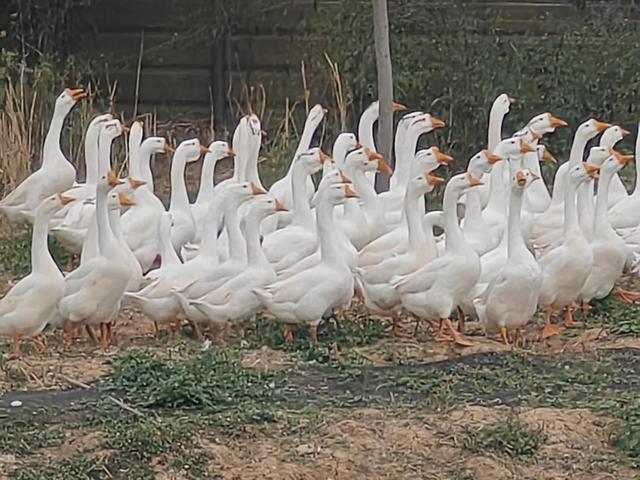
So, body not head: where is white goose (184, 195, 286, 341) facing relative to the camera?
to the viewer's right

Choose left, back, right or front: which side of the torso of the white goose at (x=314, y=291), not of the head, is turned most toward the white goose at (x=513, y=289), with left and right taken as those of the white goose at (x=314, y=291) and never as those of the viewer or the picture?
front

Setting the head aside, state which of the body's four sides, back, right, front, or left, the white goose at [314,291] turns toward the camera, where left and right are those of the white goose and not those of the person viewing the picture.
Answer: right

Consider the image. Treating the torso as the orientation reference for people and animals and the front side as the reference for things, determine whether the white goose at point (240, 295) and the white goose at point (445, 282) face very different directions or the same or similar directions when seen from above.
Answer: same or similar directions

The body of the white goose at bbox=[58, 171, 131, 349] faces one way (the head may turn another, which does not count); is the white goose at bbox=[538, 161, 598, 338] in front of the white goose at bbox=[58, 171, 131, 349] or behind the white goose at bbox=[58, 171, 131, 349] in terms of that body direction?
in front

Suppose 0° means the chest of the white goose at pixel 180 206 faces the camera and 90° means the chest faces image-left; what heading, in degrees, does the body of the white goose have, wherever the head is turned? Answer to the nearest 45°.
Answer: approximately 270°

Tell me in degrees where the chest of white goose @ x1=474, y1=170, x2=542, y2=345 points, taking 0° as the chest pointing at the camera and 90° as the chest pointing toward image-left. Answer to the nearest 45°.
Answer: approximately 315°

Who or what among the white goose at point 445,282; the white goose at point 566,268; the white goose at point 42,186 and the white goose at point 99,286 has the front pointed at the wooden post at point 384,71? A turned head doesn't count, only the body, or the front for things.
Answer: the white goose at point 42,186

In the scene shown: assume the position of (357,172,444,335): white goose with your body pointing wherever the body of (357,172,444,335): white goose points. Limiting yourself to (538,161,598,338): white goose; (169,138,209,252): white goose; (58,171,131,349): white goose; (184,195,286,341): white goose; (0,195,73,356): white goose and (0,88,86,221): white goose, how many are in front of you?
1

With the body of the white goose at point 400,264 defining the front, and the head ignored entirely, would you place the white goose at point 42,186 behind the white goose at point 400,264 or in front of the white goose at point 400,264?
behind

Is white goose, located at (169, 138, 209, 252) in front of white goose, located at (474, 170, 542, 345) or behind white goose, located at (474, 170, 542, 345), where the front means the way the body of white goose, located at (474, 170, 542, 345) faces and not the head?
behind

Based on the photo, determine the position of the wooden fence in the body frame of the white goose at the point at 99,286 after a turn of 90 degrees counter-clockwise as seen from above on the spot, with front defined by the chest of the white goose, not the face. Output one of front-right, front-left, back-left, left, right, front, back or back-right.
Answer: front-left

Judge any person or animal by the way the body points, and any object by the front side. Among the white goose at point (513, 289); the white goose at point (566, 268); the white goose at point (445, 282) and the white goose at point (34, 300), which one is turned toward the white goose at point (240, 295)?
the white goose at point (34, 300)

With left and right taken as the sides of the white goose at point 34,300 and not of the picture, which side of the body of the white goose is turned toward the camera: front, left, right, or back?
right

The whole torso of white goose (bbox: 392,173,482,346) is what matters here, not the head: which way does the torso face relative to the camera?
to the viewer's right

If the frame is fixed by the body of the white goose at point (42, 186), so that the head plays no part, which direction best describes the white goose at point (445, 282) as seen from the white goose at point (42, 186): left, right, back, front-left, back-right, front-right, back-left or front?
front-right
